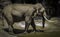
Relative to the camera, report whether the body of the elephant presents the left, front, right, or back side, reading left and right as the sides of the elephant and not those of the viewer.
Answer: right
